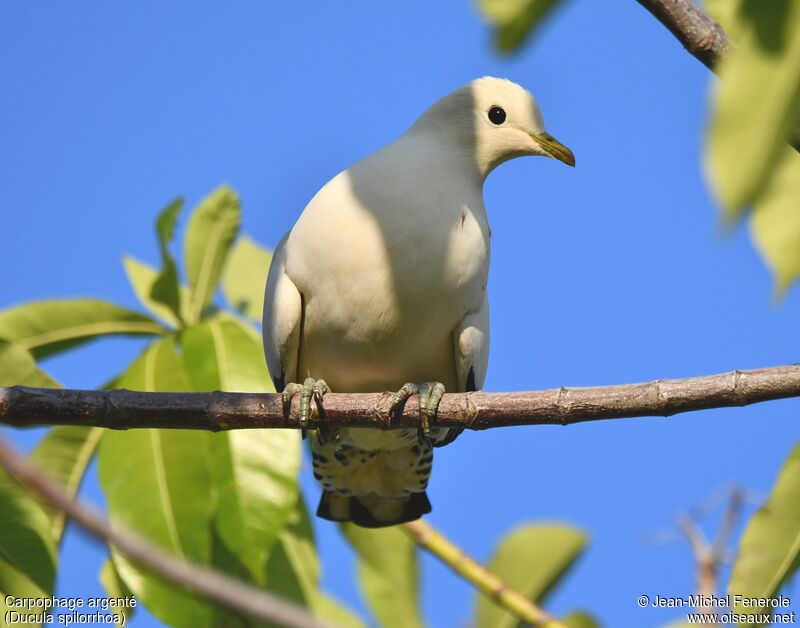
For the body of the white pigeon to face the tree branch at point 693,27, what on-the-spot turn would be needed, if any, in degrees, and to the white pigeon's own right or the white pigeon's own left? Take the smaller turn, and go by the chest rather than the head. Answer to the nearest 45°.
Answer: approximately 45° to the white pigeon's own left

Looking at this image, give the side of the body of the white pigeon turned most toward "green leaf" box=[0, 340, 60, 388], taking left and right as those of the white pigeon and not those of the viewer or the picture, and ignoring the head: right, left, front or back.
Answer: right

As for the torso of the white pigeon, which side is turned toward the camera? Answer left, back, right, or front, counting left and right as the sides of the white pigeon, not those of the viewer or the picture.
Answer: front

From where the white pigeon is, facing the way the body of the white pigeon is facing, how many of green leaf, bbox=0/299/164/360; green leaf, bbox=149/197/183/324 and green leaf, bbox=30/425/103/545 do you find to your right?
3
